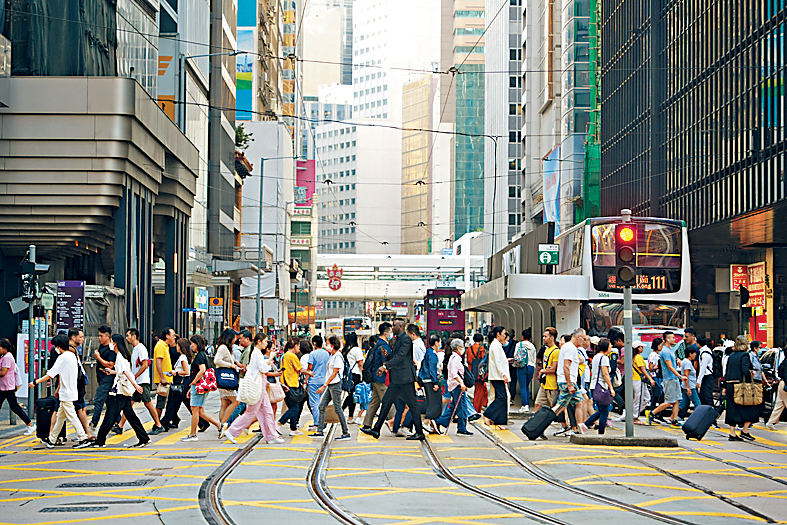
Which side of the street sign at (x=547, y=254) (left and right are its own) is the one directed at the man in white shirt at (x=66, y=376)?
front

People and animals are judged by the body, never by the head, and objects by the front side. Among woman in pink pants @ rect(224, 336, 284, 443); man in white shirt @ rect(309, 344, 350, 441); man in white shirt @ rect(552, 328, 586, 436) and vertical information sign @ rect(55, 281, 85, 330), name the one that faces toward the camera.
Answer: the vertical information sign

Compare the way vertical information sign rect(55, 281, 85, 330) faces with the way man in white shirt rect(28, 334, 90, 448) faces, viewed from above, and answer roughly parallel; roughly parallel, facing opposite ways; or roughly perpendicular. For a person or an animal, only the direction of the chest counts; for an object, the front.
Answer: roughly perpendicular

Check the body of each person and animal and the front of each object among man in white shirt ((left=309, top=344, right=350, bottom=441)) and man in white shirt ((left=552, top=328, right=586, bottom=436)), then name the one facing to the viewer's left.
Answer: man in white shirt ((left=309, top=344, right=350, bottom=441))

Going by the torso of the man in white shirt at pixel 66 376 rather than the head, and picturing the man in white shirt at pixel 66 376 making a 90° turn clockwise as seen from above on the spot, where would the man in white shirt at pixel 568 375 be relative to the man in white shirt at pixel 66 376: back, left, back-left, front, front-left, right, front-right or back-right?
right

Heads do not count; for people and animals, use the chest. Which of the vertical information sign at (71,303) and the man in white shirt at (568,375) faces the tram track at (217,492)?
the vertical information sign

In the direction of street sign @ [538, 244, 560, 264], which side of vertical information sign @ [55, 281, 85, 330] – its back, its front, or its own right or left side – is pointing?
left

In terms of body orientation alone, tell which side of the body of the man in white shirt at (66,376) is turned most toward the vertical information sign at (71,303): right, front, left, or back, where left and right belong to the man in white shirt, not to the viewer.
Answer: right

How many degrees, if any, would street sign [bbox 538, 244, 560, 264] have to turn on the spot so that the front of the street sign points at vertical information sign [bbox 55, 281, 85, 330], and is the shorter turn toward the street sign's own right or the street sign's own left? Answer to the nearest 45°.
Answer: approximately 45° to the street sign's own right

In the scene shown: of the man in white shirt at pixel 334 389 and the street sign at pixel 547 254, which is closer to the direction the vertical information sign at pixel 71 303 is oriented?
the man in white shirt
